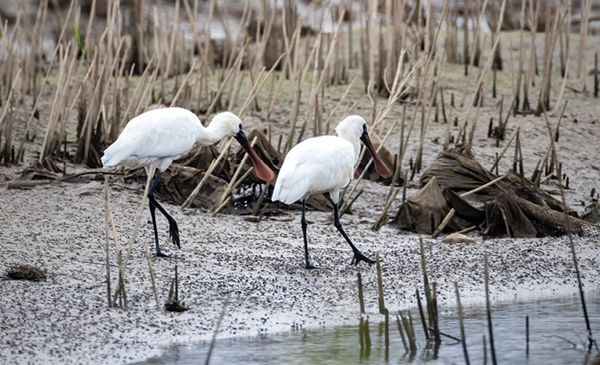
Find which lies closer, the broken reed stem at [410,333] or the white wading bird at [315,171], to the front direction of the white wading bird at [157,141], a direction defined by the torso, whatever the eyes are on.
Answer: the white wading bird

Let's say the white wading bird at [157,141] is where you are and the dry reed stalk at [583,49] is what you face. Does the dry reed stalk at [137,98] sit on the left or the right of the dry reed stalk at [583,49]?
left

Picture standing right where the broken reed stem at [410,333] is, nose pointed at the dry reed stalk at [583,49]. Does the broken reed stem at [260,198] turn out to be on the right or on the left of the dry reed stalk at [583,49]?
left

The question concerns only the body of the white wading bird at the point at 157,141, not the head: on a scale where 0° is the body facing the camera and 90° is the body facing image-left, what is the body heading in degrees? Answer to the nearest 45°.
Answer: approximately 270°

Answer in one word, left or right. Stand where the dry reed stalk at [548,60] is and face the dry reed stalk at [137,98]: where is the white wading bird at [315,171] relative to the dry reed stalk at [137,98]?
left

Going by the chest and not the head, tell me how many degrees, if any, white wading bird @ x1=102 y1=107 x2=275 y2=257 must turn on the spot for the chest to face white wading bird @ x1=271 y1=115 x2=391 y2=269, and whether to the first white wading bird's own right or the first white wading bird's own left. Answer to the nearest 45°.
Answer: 0° — it already faces it

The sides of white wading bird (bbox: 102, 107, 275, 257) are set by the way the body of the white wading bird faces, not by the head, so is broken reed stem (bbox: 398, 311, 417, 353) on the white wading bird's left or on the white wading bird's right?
on the white wading bird's right

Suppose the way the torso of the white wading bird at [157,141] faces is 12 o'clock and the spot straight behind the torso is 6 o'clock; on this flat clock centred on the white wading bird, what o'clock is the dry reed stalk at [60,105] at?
The dry reed stalk is roughly at 8 o'clock from the white wading bird.
